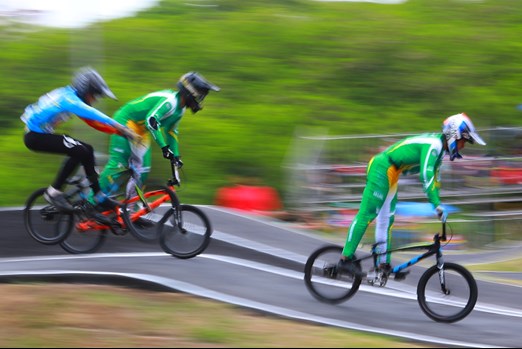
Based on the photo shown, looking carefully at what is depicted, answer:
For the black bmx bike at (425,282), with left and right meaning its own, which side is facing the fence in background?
left

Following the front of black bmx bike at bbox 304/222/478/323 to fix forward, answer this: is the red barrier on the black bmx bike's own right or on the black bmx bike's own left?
on the black bmx bike's own left

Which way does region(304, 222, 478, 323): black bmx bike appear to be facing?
to the viewer's right
